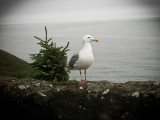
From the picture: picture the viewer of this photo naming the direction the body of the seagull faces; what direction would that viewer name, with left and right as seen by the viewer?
facing the viewer and to the right of the viewer

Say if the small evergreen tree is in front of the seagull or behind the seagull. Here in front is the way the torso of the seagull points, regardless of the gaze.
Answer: behind
